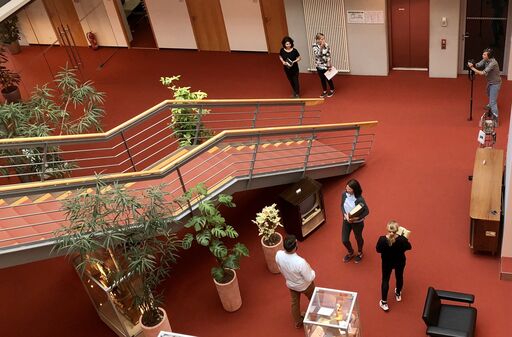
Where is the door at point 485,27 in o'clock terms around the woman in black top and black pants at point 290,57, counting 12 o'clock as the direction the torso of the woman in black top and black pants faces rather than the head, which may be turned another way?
The door is roughly at 9 o'clock from the woman in black top and black pants.

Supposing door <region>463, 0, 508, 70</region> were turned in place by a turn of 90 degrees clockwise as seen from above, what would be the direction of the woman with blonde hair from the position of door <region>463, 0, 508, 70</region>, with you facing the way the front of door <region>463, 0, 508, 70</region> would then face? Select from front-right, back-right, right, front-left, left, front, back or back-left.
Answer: left

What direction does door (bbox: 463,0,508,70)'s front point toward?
toward the camera

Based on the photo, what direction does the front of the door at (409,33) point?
toward the camera

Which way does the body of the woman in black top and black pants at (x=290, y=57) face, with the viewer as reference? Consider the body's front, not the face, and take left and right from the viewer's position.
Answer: facing the viewer
